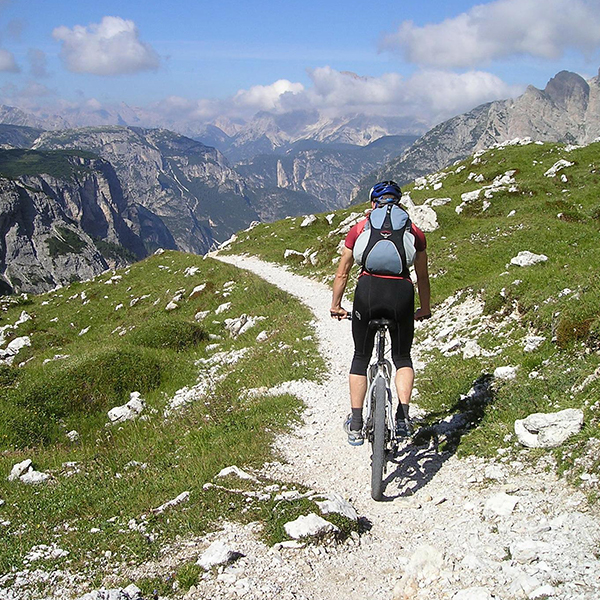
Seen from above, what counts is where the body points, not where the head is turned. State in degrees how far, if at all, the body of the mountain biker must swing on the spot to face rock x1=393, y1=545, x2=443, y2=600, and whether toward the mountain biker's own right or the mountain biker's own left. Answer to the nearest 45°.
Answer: approximately 180°

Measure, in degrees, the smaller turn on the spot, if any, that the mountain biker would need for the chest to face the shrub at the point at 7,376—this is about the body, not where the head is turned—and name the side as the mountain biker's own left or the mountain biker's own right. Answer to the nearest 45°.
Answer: approximately 45° to the mountain biker's own left

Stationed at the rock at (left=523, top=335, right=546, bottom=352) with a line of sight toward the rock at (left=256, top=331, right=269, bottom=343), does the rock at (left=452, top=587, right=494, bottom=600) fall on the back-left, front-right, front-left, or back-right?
back-left

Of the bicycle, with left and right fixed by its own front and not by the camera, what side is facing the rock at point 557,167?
front

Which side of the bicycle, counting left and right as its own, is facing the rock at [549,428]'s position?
right

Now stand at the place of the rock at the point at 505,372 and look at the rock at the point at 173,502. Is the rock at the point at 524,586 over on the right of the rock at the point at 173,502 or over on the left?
left

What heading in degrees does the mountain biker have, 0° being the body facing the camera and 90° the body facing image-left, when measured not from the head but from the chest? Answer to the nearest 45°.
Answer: approximately 180°

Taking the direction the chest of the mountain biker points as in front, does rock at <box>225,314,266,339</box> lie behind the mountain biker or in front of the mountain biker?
in front

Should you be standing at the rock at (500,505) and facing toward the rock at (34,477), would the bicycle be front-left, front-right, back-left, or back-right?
front-right

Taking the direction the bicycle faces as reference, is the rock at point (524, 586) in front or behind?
behind

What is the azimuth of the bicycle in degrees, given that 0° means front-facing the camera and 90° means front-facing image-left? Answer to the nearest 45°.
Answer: approximately 180°
